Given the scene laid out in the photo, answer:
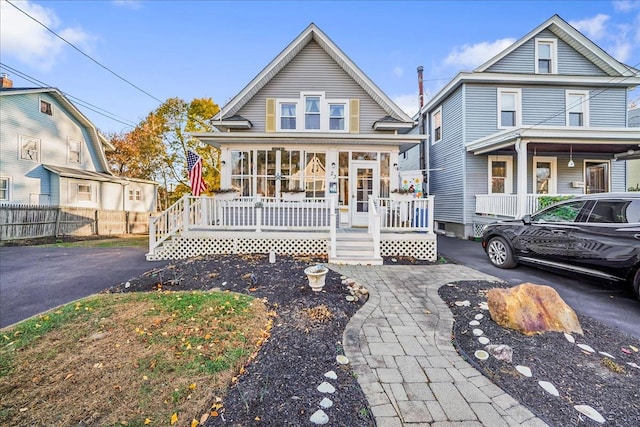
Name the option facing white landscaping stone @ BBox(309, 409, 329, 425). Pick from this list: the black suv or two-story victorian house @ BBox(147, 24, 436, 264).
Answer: the two-story victorian house

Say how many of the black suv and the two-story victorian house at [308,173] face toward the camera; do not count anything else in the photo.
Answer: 1

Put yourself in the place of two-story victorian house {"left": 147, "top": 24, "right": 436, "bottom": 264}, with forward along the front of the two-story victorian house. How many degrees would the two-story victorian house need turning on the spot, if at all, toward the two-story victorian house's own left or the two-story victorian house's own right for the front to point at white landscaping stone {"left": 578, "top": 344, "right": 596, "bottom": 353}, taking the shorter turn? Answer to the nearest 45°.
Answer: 0° — it already faces it

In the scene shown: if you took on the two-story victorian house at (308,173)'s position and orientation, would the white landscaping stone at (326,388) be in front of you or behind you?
in front

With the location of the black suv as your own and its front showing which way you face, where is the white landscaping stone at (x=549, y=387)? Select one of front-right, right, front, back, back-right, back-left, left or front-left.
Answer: back-left

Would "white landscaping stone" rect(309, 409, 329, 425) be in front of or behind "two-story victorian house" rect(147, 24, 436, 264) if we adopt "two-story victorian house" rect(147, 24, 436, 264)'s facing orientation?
in front

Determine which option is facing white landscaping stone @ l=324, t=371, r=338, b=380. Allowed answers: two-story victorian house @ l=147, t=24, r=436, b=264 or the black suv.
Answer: the two-story victorian house

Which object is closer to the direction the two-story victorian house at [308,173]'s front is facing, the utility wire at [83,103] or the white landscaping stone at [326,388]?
the white landscaping stone

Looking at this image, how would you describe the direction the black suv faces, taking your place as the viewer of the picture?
facing away from the viewer and to the left of the viewer

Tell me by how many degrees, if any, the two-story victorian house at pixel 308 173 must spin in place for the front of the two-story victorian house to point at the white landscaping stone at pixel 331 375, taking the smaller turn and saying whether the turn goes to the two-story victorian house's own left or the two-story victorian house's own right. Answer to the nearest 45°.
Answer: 0° — it already faces it

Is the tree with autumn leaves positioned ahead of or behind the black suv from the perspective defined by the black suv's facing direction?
ahead

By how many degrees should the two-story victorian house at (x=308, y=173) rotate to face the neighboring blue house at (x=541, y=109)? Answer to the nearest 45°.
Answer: approximately 90° to its left

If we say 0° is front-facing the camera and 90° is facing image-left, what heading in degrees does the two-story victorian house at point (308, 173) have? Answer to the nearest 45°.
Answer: approximately 0°
